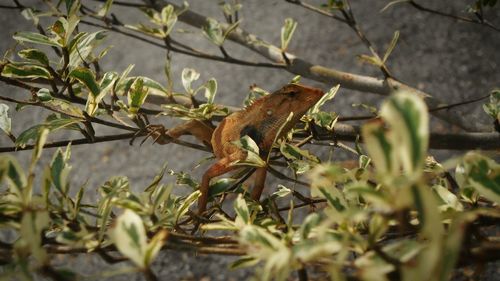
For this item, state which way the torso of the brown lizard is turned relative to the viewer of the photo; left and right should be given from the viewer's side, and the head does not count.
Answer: facing to the right of the viewer
